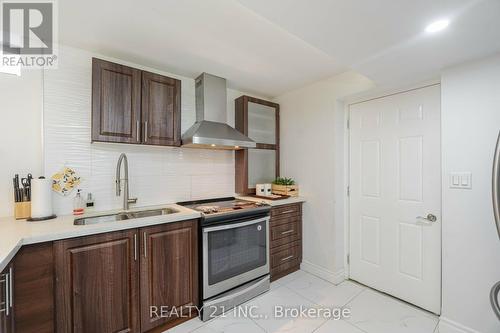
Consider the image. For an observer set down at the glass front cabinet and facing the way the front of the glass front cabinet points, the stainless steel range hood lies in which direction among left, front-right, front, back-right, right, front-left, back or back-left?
right

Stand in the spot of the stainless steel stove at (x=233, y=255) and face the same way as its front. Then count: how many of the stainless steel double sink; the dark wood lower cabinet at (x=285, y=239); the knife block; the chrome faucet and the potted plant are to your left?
2

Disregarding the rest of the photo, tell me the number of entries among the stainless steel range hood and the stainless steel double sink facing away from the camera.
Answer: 0

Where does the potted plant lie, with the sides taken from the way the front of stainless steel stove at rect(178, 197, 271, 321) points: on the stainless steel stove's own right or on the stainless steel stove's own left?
on the stainless steel stove's own left

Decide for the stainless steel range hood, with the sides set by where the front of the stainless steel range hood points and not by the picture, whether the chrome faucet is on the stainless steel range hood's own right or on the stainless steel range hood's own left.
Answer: on the stainless steel range hood's own right

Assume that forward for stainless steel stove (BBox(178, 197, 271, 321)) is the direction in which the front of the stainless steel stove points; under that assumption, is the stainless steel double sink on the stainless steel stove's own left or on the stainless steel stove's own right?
on the stainless steel stove's own right

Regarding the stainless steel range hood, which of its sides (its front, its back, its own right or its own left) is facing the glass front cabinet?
left

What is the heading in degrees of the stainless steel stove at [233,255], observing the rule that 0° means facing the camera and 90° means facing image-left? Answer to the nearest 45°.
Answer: approximately 315°

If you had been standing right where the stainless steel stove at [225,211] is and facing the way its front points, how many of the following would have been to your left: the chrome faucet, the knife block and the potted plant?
1

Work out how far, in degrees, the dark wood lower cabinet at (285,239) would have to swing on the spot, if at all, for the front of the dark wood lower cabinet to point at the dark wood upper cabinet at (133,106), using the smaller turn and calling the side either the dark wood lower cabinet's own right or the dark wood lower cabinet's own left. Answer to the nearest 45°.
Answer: approximately 90° to the dark wood lower cabinet's own right

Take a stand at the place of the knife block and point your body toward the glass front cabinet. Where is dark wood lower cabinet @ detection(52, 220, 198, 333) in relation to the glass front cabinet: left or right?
right
